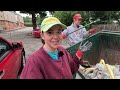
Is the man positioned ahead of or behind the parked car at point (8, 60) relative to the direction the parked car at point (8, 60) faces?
ahead

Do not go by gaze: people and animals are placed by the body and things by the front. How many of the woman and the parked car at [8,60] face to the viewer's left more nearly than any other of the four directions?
0

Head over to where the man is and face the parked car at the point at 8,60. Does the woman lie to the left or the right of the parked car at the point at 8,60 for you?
left

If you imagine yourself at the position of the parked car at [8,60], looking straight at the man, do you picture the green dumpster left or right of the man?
right

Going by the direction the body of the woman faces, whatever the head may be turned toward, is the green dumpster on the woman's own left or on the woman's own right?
on the woman's own left

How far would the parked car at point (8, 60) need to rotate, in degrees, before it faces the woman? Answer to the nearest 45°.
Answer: approximately 135° to its right

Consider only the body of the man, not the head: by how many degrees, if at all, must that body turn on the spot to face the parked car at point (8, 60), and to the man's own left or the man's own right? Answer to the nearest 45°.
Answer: approximately 90° to the man's own right

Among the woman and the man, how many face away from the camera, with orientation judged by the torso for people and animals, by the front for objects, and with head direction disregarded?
0

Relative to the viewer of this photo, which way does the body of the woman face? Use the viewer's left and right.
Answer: facing the viewer and to the right of the viewer

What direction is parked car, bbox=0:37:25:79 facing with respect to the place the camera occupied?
facing away from the viewer and to the right of the viewer

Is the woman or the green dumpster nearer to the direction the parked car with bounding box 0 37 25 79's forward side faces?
the green dumpster

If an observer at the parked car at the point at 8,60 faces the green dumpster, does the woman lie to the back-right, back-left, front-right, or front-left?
front-right

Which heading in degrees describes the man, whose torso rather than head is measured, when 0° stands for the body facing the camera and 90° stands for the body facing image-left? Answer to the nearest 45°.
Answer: approximately 315°

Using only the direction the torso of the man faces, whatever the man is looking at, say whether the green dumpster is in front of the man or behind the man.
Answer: in front
